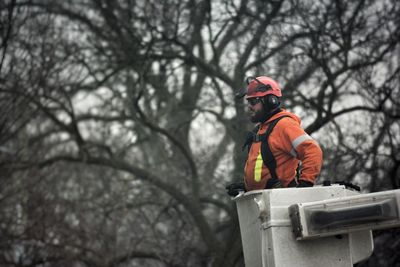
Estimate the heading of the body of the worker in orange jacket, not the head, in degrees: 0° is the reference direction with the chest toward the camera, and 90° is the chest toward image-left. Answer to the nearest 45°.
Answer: approximately 45°
